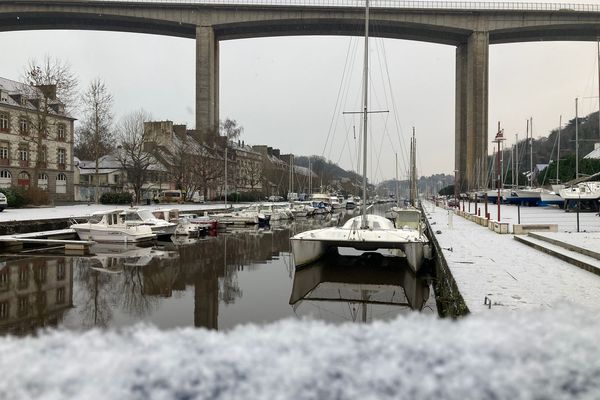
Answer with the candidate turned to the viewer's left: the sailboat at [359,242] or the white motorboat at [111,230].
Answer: the white motorboat

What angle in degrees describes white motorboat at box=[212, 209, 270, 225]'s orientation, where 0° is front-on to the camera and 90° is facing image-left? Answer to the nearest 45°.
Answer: approximately 90°

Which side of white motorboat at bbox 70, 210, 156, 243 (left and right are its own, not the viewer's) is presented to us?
left

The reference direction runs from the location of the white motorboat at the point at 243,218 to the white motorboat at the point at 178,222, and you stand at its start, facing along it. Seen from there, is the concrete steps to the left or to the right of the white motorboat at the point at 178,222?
left

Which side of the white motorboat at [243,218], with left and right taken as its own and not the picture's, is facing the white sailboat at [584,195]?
back
